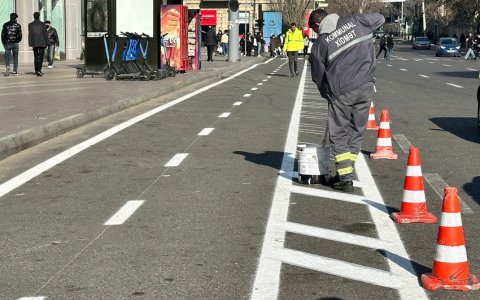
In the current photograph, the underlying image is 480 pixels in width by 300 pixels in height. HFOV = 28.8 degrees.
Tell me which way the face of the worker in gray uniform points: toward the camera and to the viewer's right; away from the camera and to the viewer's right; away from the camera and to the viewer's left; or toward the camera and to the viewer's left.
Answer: away from the camera and to the viewer's left

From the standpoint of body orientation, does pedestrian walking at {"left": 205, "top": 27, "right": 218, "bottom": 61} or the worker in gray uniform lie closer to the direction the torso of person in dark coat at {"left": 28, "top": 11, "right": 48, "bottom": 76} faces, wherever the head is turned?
the pedestrian walking

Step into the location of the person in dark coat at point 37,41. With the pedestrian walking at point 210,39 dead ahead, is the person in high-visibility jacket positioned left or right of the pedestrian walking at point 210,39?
right

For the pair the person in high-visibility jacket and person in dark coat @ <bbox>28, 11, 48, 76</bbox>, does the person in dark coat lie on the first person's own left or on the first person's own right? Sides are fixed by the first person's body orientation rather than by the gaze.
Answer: on the first person's own right

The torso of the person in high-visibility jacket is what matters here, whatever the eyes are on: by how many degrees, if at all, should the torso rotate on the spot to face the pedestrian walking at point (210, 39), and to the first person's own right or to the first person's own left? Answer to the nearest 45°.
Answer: approximately 180°

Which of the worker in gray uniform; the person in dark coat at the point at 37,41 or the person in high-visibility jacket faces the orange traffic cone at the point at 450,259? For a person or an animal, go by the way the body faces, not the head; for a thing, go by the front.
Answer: the person in high-visibility jacket

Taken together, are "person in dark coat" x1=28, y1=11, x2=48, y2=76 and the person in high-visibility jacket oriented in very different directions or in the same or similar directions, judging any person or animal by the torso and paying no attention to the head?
very different directions

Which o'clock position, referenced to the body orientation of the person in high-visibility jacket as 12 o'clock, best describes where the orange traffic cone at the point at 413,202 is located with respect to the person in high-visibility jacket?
The orange traffic cone is roughly at 12 o'clock from the person in high-visibility jacket.

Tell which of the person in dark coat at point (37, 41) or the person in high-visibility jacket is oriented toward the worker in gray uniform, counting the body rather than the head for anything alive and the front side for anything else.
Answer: the person in high-visibility jacket

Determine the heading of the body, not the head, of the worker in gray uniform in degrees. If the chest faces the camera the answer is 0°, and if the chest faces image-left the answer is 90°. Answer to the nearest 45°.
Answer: approximately 135°

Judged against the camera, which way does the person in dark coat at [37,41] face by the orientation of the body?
away from the camera
